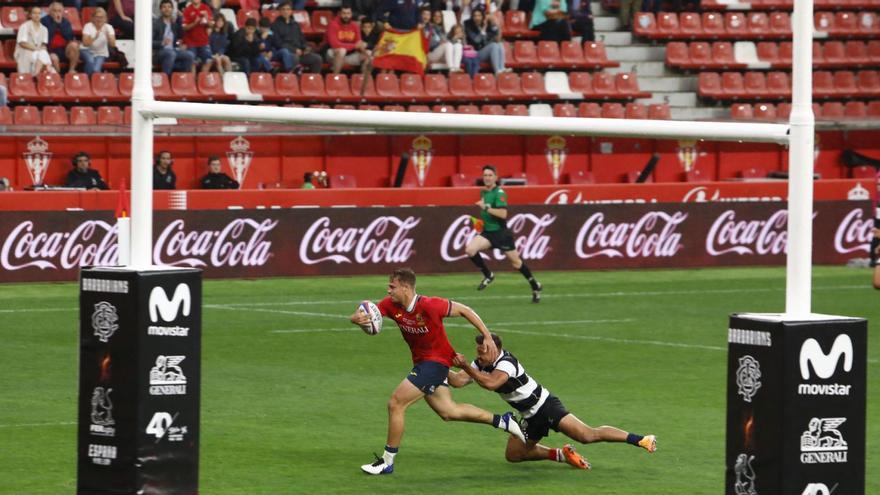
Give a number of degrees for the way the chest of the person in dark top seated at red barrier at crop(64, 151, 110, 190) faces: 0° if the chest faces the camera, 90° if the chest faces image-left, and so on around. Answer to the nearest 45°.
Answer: approximately 0°

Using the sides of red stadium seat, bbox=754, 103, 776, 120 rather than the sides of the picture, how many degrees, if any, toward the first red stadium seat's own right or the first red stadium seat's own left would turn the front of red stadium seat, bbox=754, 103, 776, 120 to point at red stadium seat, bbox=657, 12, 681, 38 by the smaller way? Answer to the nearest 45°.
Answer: approximately 135° to the first red stadium seat's own right

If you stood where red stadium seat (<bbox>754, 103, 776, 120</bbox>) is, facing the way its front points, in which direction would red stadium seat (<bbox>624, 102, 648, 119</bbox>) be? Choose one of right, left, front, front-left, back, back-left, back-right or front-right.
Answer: front-right

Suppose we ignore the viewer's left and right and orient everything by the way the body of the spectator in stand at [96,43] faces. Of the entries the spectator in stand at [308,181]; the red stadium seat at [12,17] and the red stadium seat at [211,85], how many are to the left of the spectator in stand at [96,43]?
2

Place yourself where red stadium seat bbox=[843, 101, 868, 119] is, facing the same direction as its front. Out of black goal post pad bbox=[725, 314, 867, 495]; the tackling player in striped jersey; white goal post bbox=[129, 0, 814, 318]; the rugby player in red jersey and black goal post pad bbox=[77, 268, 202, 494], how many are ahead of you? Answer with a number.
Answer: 5

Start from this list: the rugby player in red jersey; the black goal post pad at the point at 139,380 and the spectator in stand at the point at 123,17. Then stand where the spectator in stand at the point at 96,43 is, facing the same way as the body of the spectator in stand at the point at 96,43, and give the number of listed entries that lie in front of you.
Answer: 2

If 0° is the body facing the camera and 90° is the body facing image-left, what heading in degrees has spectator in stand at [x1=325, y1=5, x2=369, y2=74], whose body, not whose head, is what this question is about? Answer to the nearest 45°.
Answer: approximately 0°

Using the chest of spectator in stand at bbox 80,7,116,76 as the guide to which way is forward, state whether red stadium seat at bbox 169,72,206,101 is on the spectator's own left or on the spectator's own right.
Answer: on the spectator's own left

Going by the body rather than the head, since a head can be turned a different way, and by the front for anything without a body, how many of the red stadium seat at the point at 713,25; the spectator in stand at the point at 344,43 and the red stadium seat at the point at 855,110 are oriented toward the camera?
3

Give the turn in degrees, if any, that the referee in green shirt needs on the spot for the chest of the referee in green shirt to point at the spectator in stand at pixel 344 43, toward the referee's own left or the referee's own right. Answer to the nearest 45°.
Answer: approximately 135° to the referee's own right
